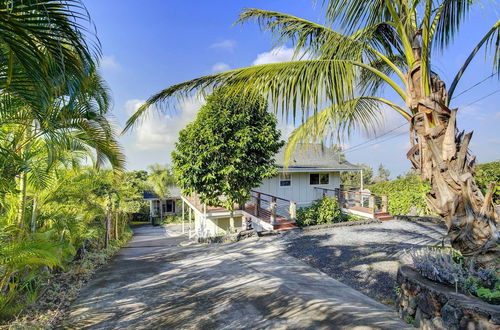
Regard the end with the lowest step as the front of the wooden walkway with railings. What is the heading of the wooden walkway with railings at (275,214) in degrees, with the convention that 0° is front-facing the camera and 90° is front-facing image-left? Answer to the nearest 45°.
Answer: approximately 315°

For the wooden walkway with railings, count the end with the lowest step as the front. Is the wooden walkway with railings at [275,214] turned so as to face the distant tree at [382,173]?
no

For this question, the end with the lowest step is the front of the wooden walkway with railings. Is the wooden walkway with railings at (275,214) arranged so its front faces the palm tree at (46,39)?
no

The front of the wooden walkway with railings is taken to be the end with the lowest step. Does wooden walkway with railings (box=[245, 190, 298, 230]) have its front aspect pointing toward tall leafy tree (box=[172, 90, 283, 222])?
no

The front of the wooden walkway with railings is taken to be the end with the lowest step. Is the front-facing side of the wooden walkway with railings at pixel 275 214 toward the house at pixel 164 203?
no

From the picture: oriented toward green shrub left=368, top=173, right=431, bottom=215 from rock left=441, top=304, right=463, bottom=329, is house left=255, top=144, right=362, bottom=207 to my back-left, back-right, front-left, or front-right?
front-left

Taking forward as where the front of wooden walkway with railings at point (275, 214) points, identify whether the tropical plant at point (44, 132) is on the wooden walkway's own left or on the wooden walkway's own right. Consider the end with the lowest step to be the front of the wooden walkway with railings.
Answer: on the wooden walkway's own right
